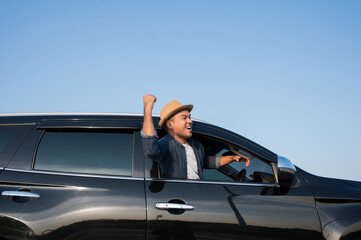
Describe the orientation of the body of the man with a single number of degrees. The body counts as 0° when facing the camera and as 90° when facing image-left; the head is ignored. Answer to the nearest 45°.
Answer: approximately 315°

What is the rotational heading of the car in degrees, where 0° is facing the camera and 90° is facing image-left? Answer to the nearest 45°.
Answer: approximately 270°
